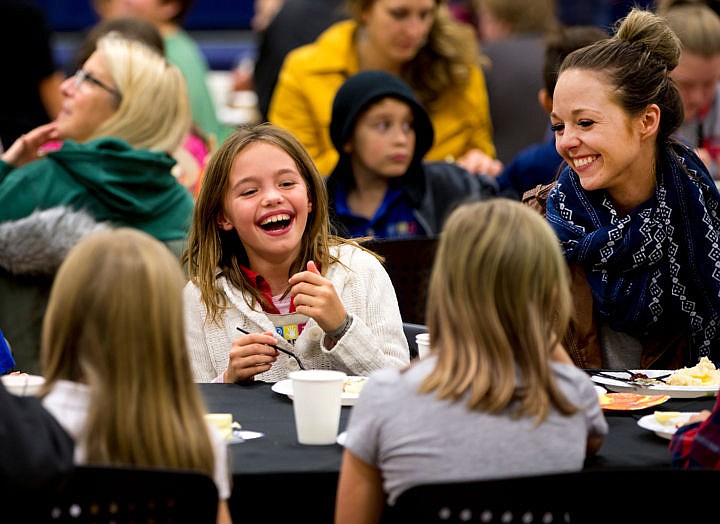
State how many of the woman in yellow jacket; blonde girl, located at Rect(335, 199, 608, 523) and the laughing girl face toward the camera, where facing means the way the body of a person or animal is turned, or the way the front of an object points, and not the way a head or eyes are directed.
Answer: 2

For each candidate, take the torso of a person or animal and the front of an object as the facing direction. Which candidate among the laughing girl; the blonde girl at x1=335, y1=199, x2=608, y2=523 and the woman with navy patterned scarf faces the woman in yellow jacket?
the blonde girl

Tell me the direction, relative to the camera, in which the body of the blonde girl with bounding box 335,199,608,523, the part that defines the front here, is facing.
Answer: away from the camera

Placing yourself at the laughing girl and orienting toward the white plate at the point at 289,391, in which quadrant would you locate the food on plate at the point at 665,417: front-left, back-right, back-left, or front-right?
front-left

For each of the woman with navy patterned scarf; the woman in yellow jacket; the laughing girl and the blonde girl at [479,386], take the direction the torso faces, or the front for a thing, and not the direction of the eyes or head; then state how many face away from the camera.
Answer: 1

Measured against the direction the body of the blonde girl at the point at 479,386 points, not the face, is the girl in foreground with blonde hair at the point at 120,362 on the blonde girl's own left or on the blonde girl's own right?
on the blonde girl's own left

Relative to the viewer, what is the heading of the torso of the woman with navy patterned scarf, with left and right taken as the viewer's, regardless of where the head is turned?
facing the viewer and to the left of the viewer

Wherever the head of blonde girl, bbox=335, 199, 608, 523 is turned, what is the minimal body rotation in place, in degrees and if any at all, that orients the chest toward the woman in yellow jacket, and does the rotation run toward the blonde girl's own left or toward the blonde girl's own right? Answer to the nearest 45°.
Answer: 0° — they already face them

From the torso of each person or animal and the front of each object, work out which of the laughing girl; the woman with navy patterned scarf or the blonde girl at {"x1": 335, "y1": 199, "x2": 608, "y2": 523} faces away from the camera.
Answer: the blonde girl

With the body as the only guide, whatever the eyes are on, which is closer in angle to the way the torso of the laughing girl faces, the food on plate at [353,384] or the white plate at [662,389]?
the food on plate

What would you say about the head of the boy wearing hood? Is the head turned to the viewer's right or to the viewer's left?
to the viewer's right

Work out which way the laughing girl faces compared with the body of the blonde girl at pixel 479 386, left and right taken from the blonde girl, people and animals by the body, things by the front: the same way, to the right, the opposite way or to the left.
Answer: the opposite way

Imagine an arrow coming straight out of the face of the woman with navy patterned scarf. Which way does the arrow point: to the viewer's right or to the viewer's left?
to the viewer's left

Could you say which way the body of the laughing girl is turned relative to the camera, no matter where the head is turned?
toward the camera

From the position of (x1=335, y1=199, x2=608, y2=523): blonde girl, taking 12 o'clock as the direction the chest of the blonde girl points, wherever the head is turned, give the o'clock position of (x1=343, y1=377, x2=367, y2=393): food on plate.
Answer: The food on plate is roughly at 11 o'clock from the blonde girl.

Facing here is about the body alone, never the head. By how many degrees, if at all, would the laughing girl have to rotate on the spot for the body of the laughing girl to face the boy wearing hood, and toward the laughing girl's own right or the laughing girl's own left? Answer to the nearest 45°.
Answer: approximately 180°

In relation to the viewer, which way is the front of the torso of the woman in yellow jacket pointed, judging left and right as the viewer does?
facing the viewer

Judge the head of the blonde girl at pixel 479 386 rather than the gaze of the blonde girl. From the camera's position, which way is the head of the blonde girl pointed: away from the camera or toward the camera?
away from the camera

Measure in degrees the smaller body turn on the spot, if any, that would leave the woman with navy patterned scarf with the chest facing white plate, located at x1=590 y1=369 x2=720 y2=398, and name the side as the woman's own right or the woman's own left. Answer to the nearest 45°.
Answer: approximately 45° to the woman's own left
